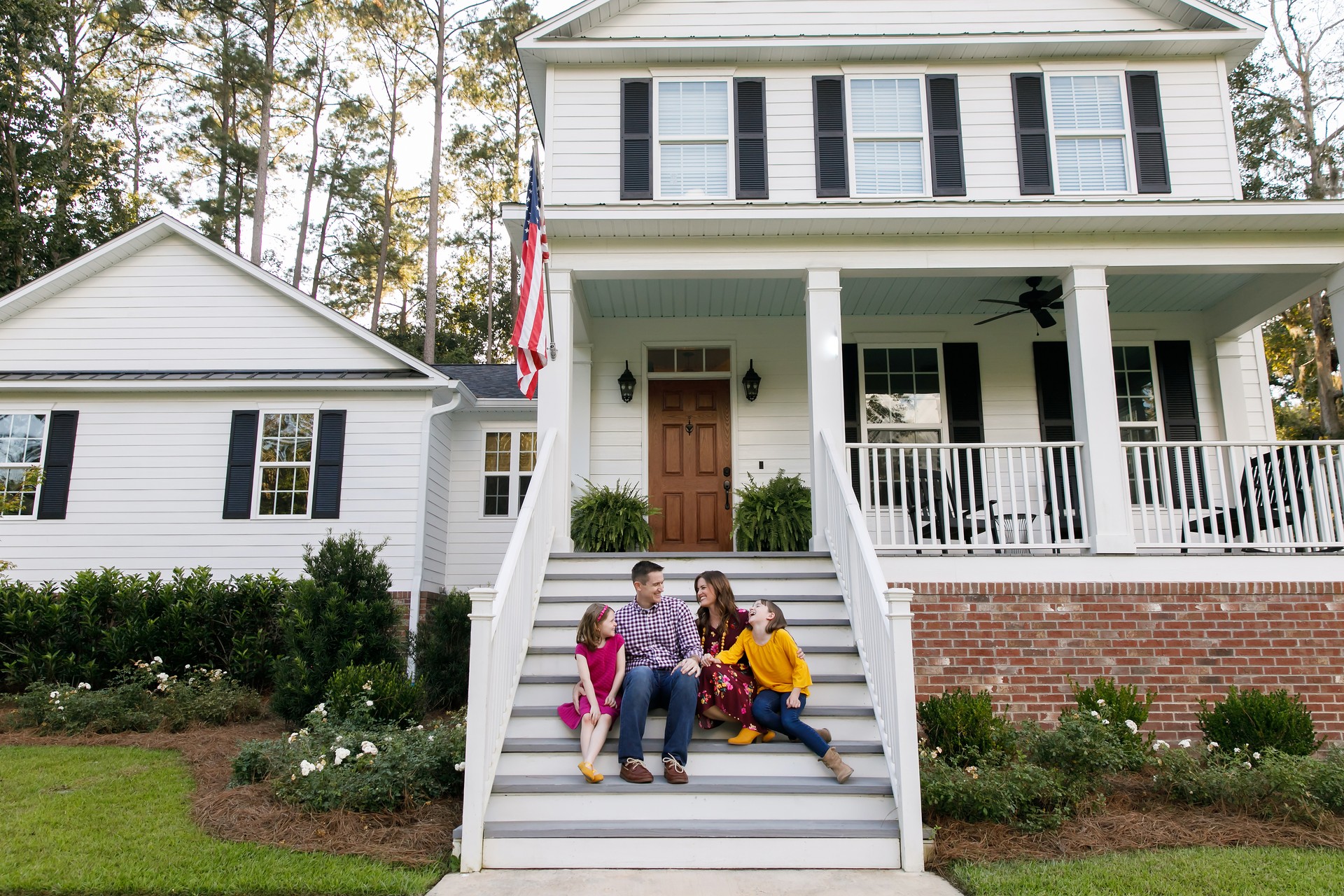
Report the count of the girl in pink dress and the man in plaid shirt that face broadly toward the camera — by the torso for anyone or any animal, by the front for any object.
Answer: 2

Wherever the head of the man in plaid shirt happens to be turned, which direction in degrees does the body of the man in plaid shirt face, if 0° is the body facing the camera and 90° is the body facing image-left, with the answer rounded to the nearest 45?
approximately 0°

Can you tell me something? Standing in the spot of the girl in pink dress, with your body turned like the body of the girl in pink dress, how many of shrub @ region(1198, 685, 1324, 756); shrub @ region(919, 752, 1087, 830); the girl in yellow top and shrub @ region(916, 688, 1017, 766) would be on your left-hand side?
4

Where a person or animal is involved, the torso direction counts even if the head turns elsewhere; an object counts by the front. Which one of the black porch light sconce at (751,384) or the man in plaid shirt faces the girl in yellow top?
the black porch light sconce

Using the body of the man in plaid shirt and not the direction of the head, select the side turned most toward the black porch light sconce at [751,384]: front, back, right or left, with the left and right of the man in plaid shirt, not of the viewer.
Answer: back

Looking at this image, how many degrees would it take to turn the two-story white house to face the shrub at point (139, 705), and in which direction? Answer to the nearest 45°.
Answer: approximately 90° to its right

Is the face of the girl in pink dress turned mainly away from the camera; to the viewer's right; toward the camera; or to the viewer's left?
to the viewer's right

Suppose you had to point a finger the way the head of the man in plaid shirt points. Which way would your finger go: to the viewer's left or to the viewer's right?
to the viewer's right

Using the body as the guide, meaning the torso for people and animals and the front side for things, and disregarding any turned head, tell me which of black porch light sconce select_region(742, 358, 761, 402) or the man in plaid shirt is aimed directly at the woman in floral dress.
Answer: the black porch light sconce
